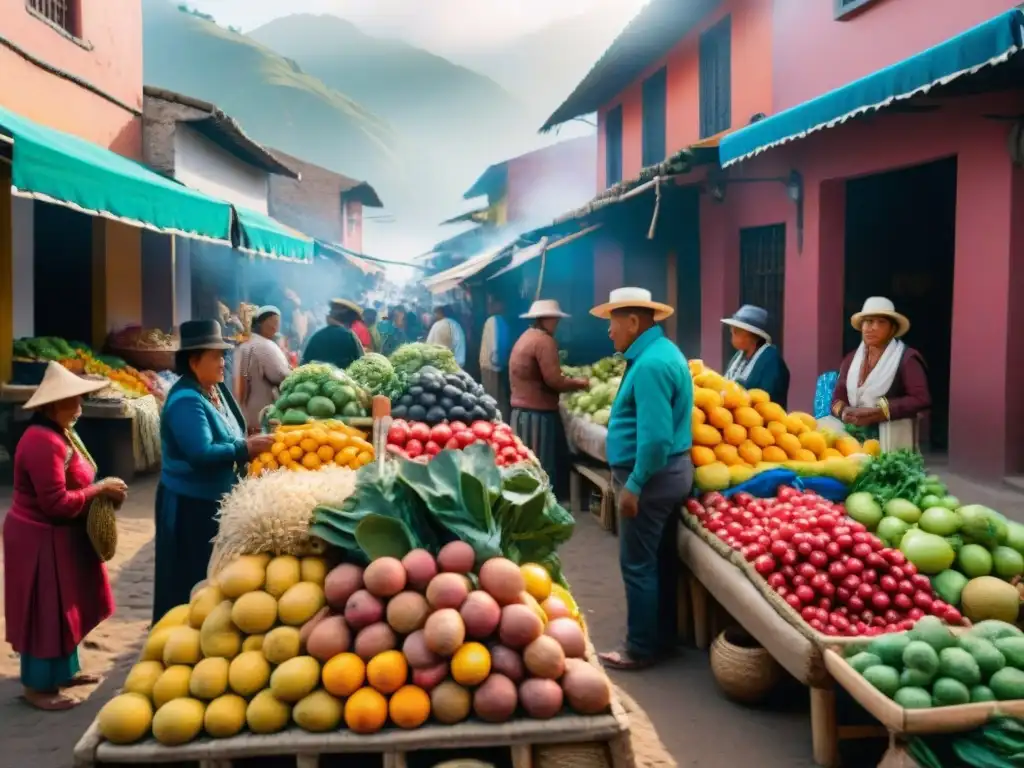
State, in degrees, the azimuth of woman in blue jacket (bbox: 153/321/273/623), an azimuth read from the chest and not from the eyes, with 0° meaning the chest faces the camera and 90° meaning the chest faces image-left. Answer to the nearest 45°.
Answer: approximately 270°

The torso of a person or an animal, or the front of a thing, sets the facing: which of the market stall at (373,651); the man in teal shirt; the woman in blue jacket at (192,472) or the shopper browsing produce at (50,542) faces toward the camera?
the market stall

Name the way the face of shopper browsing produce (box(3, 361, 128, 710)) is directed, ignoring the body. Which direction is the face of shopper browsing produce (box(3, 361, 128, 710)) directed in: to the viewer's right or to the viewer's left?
to the viewer's right

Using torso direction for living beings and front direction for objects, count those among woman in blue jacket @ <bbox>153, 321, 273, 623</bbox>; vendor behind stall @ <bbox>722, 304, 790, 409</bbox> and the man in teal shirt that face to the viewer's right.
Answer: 1

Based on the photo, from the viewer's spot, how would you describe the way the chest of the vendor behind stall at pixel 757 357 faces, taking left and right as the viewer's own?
facing the viewer and to the left of the viewer

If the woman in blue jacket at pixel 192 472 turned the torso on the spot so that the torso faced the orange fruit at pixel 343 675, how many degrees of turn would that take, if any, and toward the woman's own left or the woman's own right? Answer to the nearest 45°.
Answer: approximately 90° to the woman's own right

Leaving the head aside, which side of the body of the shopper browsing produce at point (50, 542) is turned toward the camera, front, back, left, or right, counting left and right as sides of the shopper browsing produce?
right

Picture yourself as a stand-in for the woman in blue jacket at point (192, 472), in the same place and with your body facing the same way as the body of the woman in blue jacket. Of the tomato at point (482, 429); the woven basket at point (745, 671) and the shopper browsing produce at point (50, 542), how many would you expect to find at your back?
1

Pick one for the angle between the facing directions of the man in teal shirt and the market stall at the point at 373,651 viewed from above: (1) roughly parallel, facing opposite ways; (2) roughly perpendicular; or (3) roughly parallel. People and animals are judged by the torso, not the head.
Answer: roughly perpendicular

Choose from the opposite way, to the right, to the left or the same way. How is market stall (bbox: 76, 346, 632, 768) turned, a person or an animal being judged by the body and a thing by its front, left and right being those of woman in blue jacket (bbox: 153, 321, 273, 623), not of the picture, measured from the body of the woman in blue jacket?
to the right
